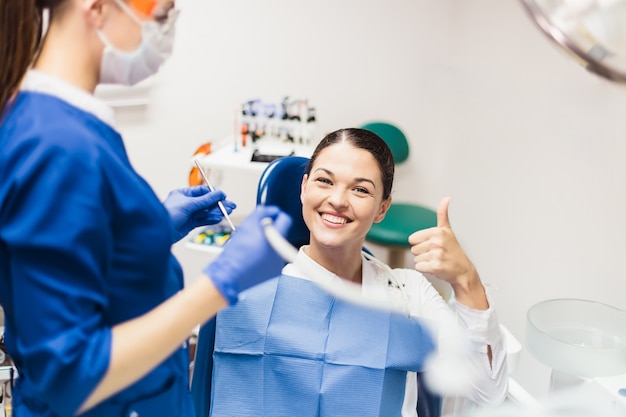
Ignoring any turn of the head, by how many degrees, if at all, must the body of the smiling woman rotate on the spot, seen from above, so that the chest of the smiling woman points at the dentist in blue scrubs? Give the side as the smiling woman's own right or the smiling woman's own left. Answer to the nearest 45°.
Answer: approximately 45° to the smiling woman's own right

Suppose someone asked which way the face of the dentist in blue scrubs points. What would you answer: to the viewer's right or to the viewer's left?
to the viewer's right

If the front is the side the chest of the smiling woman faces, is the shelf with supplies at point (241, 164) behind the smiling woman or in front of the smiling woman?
behind

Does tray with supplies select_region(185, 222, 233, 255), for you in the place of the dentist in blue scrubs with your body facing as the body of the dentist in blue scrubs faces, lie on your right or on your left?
on your left

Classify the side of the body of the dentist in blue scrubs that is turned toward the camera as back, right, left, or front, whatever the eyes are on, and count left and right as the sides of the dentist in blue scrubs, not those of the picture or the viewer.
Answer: right

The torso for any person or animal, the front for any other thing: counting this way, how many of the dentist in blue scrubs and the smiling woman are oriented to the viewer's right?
1

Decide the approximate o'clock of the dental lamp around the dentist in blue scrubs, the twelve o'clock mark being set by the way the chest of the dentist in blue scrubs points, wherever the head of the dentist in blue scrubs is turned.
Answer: The dental lamp is roughly at 12 o'clock from the dentist in blue scrubs.

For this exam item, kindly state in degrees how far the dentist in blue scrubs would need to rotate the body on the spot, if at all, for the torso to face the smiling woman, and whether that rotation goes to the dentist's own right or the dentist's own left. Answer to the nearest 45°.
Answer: approximately 45° to the dentist's own left
